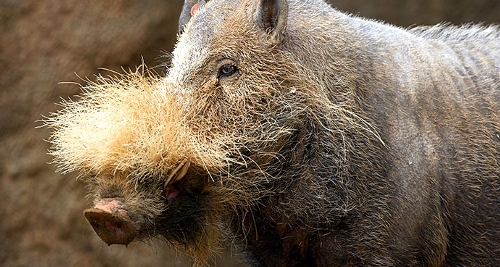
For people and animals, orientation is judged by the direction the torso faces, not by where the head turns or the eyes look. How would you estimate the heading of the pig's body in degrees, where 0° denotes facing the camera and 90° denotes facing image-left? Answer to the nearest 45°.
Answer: approximately 90°
